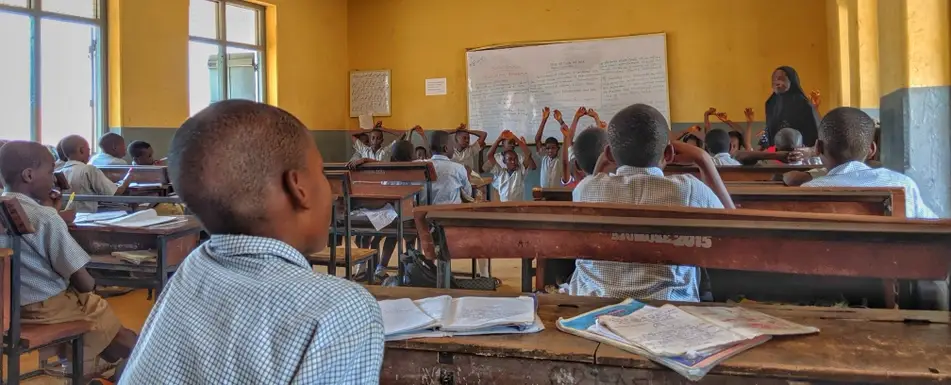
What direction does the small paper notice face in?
toward the camera

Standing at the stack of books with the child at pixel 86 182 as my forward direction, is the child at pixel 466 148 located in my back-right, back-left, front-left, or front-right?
front-right

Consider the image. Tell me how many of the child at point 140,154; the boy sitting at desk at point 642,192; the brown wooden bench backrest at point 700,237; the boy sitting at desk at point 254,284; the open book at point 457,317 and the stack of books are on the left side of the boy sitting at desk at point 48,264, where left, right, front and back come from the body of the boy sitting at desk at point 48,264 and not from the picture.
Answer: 1

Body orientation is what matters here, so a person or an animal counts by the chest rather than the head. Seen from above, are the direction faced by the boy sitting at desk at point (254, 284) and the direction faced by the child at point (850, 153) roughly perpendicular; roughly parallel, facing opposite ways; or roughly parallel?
roughly parallel

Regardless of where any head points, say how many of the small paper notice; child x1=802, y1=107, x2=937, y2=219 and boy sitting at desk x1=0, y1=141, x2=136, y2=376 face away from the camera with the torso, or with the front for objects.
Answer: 1

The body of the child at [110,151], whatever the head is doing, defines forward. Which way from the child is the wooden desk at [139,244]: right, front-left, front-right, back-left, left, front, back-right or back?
back-right

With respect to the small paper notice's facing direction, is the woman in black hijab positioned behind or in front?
in front

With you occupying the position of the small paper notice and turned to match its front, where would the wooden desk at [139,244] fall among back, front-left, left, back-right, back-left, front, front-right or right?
front

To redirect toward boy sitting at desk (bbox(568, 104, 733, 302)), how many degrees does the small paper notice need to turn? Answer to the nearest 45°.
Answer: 0° — it already faces them

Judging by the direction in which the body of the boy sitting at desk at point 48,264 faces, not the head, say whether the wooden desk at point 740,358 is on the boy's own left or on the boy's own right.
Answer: on the boy's own right

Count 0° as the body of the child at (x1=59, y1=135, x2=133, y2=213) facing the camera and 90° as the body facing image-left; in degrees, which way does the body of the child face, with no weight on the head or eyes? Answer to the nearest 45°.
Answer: approximately 225°

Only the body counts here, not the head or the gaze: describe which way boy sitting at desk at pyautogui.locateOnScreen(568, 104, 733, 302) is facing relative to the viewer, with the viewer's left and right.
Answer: facing away from the viewer

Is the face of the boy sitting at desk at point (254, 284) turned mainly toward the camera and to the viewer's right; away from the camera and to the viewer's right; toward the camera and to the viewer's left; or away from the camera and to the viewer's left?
away from the camera and to the viewer's right

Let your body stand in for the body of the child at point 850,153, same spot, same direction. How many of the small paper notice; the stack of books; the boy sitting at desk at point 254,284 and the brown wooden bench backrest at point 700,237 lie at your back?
3

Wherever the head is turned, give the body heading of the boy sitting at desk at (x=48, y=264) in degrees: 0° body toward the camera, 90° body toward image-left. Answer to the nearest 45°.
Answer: approximately 270°

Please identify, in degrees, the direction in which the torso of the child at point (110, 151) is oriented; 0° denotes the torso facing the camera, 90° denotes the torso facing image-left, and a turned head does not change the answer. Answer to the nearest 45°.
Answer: approximately 225°
